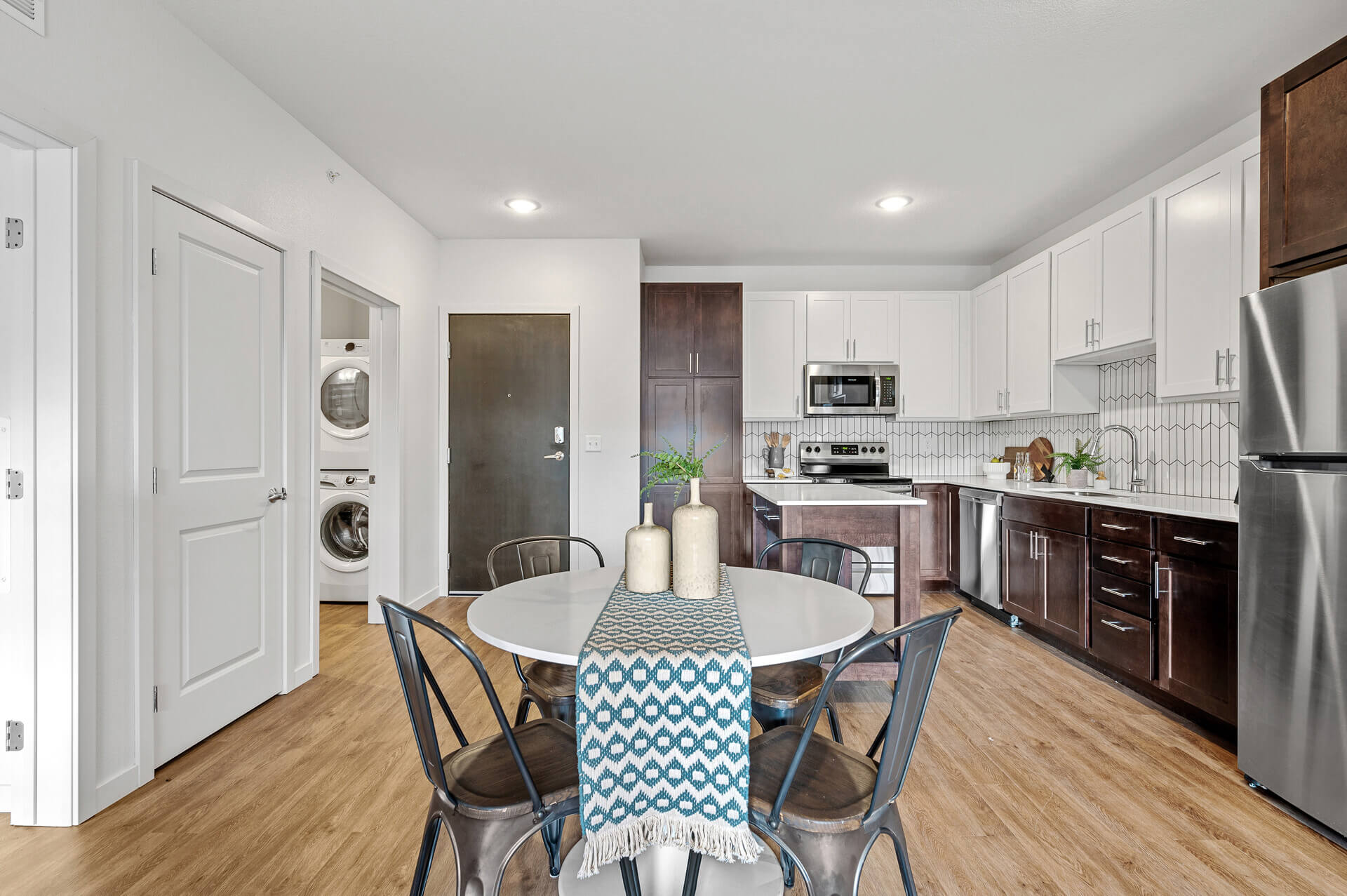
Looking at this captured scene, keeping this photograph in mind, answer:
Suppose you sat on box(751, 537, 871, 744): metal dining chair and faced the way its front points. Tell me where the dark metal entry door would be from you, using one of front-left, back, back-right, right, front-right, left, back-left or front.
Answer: right

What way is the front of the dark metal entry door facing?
toward the camera

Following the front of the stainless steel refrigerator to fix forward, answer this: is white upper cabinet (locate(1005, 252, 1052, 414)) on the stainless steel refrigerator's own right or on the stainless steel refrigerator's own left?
on the stainless steel refrigerator's own right

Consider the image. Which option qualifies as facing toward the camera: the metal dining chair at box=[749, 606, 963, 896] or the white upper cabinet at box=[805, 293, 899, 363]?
the white upper cabinet

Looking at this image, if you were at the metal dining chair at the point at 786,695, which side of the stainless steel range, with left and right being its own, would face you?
front

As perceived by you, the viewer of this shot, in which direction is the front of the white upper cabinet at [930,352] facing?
facing the viewer

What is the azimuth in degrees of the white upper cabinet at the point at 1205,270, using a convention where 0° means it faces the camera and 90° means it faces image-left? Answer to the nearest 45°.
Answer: approximately 45°

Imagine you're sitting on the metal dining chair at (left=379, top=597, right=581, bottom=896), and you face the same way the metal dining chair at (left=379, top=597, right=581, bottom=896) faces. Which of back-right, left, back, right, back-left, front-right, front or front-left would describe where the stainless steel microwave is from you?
front

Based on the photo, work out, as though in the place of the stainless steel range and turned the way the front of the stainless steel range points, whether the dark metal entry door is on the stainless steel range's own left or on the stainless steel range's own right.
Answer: on the stainless steel range's own right

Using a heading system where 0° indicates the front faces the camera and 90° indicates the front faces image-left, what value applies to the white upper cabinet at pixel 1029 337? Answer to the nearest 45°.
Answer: approximately 45°

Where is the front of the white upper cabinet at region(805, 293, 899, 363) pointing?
toward the camera

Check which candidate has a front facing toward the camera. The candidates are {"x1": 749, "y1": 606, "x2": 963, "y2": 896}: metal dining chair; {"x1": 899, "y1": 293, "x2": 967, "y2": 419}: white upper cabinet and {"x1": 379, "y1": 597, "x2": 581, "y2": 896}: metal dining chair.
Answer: the white upper cabinet

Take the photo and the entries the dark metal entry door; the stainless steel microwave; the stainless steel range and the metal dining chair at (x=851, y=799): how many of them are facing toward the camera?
3

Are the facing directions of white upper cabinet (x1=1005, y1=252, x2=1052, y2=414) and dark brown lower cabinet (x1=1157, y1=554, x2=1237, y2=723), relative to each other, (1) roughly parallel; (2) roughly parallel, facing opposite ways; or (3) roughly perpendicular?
roughly parallel

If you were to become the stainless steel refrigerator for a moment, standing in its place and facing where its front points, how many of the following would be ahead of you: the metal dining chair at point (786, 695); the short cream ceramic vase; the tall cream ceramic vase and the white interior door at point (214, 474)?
4

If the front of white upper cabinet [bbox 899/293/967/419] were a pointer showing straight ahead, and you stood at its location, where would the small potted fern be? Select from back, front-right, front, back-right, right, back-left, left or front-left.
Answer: front-left

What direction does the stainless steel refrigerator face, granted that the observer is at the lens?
facing the viewer and to the left of the viewer

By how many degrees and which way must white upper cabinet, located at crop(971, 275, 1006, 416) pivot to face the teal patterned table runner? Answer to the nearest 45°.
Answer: approximately 45° to its left
